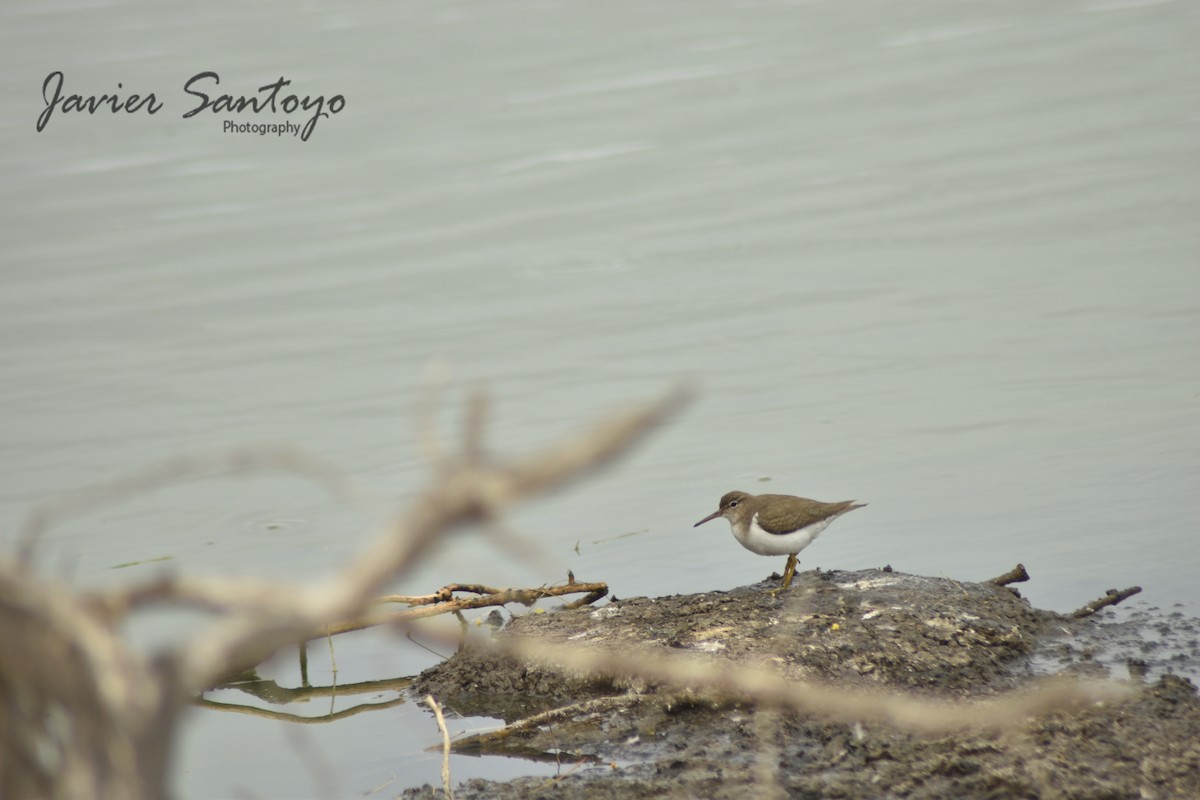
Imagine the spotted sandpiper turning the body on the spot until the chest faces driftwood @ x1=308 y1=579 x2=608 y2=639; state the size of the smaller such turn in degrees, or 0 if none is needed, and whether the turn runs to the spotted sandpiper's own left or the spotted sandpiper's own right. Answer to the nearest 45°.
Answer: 0° — it already faces it

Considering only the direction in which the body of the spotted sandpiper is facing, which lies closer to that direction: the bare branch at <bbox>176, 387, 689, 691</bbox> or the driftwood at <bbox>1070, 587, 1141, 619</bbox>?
the bare branch

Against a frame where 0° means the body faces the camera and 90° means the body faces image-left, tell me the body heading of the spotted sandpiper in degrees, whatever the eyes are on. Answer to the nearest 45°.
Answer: approximately 90°

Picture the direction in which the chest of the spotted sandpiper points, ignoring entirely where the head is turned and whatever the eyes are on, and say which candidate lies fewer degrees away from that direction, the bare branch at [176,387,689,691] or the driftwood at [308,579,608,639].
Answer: the driftwood

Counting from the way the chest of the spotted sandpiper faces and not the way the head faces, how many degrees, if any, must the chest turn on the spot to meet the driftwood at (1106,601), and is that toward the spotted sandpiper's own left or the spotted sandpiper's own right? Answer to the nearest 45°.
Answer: approximately 180°

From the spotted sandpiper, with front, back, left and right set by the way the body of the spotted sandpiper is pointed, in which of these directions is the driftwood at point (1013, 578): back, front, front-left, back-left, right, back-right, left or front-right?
back

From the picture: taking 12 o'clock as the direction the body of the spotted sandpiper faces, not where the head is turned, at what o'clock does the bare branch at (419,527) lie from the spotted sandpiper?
The bare branch is roughly at 9 o'clock from the spotted sandpiper.

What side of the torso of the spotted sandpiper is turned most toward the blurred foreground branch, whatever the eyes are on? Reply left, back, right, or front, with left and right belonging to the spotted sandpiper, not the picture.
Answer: left

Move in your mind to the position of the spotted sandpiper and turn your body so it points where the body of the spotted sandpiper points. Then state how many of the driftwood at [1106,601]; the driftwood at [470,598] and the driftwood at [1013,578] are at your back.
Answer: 2

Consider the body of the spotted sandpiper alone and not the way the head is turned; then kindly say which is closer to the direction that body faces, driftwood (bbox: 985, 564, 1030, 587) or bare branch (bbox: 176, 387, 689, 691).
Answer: the bare branch
